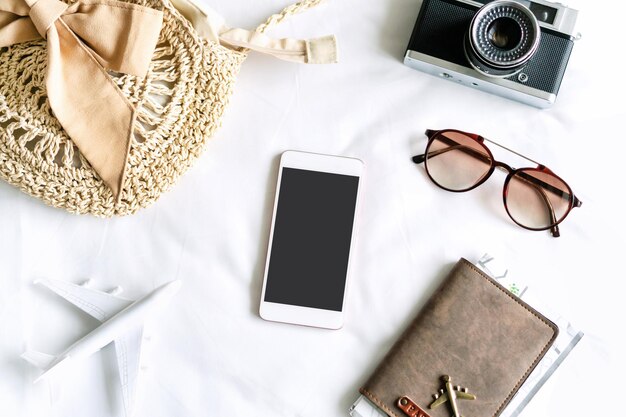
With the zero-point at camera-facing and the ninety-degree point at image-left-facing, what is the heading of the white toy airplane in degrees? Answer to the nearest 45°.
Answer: approximately 225°
